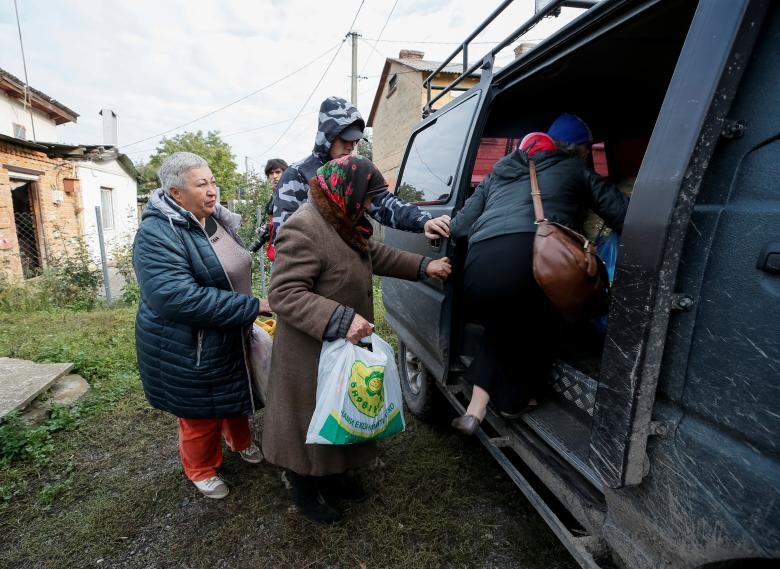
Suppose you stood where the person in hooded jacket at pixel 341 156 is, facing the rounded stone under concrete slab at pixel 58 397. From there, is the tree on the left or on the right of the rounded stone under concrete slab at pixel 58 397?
right

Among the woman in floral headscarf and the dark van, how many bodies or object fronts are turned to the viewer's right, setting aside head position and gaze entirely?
1

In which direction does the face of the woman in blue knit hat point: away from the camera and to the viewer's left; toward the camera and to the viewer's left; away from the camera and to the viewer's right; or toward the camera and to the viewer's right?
away from the camera and to the viewer's right

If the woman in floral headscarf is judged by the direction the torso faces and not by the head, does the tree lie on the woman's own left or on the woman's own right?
on the woman's own left

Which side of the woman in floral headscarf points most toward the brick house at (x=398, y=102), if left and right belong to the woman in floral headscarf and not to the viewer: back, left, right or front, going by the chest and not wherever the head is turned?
left

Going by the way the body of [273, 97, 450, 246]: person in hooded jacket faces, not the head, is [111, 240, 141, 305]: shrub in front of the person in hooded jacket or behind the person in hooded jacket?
behind

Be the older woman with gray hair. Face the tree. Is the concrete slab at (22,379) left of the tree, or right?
left

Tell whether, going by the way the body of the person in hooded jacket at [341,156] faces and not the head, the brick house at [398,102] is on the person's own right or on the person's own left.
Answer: on the person's own left

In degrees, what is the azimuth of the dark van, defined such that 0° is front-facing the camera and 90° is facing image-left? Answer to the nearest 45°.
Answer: approximately 135°

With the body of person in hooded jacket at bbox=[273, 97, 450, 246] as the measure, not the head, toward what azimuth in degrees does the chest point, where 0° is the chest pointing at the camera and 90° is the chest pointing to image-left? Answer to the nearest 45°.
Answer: approximately 315°

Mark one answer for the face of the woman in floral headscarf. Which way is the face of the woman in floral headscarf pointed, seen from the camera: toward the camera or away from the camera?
away from the camera

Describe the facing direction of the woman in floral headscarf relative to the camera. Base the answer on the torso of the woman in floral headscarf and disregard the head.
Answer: to the viewer's right

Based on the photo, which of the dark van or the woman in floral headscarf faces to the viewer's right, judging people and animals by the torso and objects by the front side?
the woman in floral headscarf
